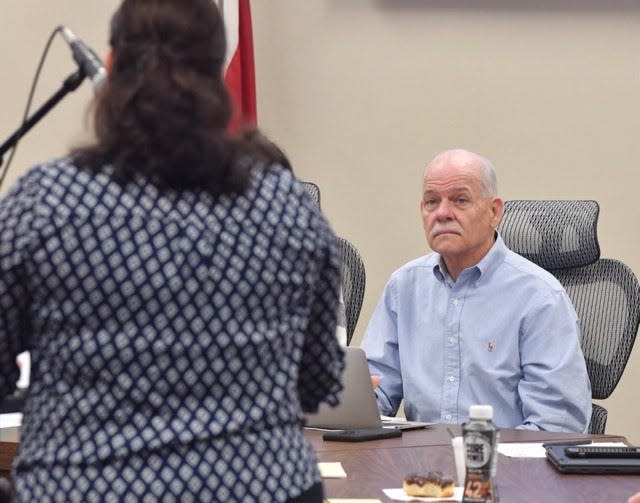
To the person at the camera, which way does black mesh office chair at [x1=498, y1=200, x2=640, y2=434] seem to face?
facing the viewer and to the left of the viewer

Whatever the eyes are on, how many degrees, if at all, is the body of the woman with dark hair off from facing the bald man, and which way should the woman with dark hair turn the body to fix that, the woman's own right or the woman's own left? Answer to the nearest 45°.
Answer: approximately 45° to the woman's own right

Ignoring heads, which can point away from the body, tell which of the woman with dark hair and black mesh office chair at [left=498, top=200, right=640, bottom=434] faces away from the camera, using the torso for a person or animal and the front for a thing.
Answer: the woman with dark hair

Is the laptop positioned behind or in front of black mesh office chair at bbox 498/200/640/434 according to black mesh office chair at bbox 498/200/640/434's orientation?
in front

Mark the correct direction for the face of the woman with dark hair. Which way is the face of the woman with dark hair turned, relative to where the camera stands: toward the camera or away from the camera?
away from the camera

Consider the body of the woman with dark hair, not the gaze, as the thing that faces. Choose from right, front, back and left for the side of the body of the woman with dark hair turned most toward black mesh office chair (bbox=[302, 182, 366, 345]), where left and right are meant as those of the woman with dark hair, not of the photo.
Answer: front

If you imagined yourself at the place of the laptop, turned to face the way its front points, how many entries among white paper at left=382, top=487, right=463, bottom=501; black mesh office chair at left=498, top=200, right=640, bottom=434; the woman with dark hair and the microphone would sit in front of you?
1

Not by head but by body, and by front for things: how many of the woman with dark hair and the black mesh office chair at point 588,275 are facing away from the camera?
1

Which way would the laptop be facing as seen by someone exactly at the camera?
facing away from the viewer and to the right of the viewer

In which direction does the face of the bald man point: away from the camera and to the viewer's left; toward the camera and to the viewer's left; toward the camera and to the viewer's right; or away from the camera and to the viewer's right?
toward the camera and to the viewer's left

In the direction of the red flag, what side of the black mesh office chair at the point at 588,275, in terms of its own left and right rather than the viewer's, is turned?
right

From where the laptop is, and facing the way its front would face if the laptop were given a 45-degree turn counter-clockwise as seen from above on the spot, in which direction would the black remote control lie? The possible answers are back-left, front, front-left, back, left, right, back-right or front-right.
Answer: back-right

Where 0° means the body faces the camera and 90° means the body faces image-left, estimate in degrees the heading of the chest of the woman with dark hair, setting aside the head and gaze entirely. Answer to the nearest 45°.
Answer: approximately 180°

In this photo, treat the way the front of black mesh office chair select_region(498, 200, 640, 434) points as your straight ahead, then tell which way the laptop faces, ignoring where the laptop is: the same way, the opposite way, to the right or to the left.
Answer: the opposite way
